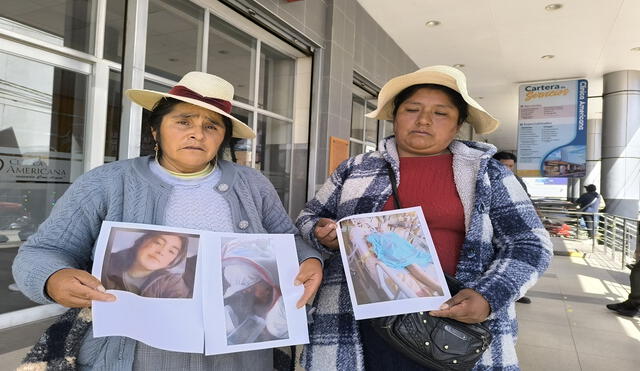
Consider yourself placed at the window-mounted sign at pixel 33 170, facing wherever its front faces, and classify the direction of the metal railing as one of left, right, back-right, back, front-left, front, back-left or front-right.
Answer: front-left

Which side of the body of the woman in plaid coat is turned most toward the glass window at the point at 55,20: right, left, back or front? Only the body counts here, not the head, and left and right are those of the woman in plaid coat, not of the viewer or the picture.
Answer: right

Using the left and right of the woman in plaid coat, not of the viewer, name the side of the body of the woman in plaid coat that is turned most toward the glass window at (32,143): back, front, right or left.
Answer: right

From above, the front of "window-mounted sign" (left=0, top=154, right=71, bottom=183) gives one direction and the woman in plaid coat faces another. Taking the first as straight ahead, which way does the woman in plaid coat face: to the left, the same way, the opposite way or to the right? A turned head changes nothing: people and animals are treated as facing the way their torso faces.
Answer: to the right

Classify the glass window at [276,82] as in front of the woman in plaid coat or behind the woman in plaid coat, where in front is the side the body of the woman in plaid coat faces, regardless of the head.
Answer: behind

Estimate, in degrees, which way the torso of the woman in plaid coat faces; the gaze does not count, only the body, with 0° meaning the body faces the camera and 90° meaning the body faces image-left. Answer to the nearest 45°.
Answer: approximately 0°

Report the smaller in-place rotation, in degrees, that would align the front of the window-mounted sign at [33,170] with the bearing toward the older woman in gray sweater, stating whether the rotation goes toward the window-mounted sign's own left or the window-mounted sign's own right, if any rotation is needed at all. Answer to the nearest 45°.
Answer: approximately 45° to the window-mounted sign's own right

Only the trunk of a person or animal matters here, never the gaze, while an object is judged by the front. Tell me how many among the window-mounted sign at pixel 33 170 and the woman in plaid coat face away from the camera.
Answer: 0

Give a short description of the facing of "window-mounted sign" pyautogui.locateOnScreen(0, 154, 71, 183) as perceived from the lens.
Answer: facing the viewer and to the right of the viewer

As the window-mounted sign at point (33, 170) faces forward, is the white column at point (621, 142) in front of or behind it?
in front
